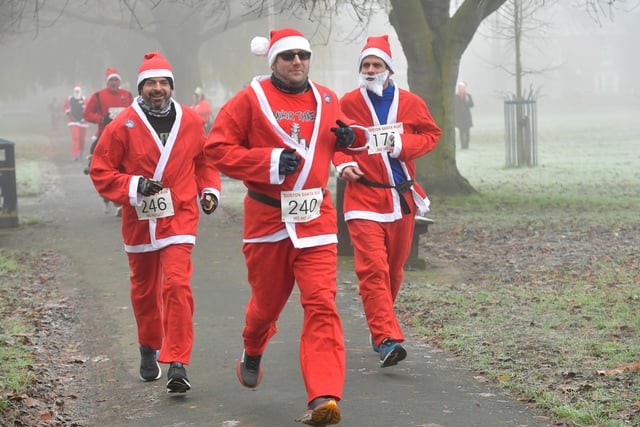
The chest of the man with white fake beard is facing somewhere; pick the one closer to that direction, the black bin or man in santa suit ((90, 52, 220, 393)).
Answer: the man in santa suit

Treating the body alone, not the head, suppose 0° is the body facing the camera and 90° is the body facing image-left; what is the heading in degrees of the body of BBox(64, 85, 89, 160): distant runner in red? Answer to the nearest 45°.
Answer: approximately 0°

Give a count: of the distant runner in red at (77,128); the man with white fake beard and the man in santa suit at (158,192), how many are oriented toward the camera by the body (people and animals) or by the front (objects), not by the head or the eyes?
3

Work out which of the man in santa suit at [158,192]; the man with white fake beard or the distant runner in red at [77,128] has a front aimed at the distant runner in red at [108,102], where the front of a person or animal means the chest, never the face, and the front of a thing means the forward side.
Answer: the distant runner in red at [77,128]

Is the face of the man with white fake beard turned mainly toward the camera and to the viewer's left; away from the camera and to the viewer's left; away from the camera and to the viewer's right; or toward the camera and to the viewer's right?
toward the camera and to the viewer's left

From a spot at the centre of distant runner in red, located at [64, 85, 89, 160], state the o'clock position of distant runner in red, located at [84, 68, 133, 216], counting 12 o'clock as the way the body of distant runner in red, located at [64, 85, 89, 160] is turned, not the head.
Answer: distant runner in red, located at [84, 68, 133, 216] is roughly at 12 o'clock from distant runner in red, located at [64, 85, 89, 160].

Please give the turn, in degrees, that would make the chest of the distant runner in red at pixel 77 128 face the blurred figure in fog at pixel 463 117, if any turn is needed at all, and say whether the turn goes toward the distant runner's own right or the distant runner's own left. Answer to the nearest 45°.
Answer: approximately 90° to the distant runner's own left

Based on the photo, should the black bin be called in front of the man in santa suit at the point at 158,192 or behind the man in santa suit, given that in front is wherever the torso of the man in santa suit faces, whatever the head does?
behind

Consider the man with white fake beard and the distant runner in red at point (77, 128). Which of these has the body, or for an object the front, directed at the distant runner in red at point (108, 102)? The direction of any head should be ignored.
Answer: the distant runner in red at point (77, 128)

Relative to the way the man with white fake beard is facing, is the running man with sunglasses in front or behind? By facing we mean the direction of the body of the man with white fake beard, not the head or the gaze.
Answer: in front
